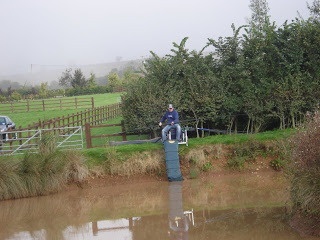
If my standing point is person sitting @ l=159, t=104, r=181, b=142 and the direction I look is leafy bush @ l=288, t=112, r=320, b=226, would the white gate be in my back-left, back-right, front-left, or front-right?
back-right

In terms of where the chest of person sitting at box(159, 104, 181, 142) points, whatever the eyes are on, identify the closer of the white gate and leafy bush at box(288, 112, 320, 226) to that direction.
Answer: the leafy bush

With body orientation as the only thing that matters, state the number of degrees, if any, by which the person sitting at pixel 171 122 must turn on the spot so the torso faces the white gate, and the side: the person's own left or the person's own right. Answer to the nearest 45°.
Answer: approximately 90° to the person's own right

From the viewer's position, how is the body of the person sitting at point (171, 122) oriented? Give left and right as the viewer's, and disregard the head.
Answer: facing the viewer

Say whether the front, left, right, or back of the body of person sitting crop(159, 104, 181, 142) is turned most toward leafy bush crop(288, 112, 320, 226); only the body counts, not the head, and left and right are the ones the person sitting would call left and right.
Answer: front
